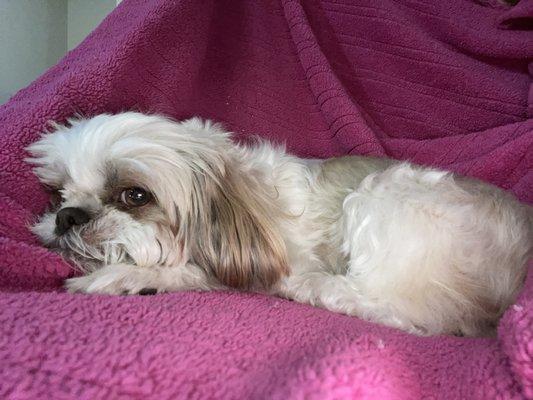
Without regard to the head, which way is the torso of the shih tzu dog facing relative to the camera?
to the viewer's left
